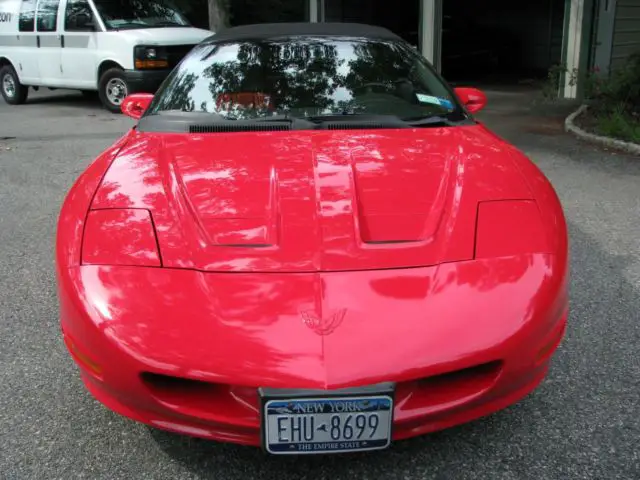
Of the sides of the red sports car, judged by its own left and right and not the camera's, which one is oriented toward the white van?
back

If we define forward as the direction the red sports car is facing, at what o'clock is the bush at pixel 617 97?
The bush is roughly at 7 o'clock from the red sports car.

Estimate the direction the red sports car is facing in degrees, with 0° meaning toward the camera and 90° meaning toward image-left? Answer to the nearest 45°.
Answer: approximately 0°
